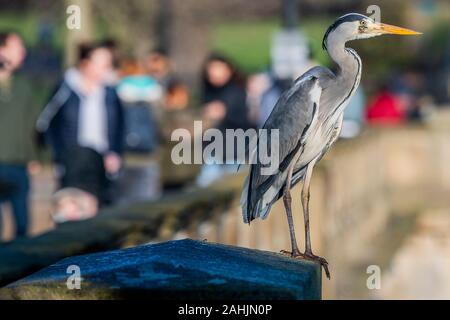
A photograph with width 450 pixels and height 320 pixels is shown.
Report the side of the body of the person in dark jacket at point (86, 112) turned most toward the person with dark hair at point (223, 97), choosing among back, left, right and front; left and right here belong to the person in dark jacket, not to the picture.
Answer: left

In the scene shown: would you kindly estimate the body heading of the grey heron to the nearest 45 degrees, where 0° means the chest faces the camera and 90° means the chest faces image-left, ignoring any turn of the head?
approximately 270°

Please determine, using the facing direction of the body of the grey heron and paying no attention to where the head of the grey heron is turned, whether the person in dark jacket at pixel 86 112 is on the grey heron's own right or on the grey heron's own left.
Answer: on the grey heron's own left

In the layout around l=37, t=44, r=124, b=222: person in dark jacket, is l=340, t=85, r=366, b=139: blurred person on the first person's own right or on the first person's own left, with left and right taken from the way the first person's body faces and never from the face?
on the first person's own left

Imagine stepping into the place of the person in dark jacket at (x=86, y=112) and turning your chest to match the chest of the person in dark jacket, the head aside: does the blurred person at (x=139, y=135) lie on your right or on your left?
on your left
